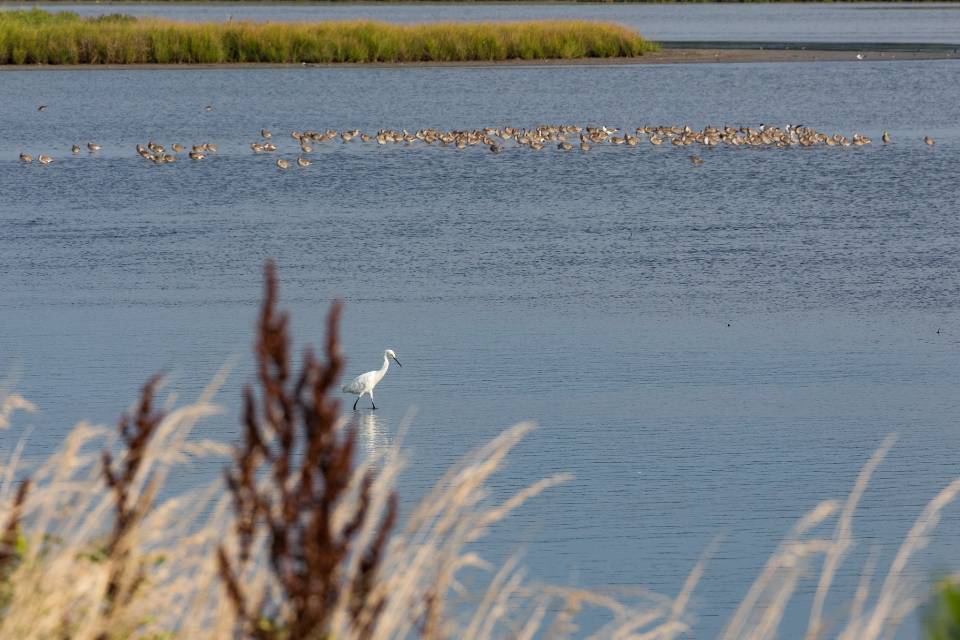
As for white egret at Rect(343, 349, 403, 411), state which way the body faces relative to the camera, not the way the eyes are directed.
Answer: to the viewer's right

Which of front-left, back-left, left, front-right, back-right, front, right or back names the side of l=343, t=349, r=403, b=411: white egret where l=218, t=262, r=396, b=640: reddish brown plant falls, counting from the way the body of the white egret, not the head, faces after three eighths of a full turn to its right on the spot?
front-left
